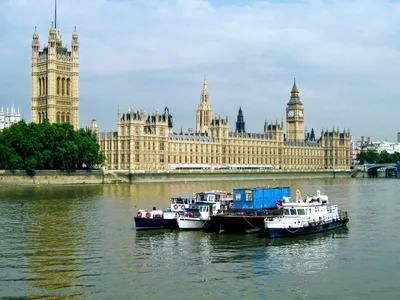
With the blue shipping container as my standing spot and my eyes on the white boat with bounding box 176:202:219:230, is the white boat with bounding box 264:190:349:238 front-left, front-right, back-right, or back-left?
back-left

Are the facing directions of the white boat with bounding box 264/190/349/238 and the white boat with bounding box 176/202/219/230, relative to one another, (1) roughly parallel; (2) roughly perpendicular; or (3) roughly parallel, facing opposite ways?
roughly parallel

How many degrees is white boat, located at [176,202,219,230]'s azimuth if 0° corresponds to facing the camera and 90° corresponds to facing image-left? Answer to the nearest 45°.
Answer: approximately 45°

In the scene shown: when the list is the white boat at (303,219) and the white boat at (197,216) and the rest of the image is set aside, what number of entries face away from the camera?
0

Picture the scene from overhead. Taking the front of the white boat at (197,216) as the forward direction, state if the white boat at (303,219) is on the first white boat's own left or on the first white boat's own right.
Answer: on the first white boat's own left

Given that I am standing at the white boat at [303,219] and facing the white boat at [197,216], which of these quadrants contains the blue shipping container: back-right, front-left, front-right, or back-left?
front-right

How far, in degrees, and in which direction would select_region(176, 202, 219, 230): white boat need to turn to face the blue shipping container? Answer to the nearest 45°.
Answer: approximately 135° to its left

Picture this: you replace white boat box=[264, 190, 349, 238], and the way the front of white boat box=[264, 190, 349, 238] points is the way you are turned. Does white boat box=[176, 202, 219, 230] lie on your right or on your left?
on your right
